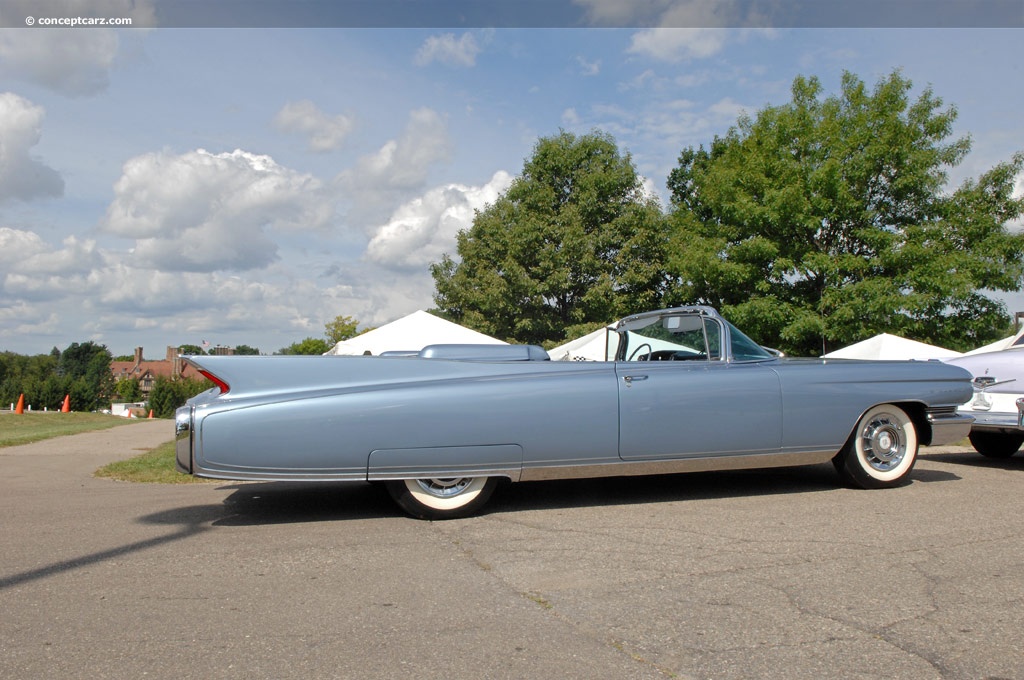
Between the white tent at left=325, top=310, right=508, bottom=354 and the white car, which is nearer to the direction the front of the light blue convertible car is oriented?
the white car

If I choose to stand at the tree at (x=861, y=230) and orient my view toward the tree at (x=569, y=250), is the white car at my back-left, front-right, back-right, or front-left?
back-left

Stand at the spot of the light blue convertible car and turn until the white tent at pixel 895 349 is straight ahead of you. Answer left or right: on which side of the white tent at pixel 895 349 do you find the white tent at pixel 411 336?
left

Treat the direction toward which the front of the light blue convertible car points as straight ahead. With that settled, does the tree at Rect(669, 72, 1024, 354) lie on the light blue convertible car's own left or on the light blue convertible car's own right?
on the light blue convertible car's own left

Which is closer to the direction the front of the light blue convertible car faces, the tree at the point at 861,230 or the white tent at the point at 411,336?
the tree

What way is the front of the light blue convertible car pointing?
to the viewer's right

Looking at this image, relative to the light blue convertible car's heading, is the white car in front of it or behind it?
in front

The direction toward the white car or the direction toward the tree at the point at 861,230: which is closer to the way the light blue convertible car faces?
the white car

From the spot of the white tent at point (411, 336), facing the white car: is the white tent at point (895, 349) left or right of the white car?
left

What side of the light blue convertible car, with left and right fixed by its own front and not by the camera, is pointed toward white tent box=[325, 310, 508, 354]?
left

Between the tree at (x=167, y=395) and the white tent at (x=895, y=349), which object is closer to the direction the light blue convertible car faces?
the white tent

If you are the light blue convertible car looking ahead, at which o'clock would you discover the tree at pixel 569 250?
The tree is roughly at 9 o'clock from the light blue convertible car.
